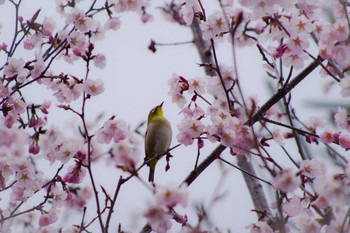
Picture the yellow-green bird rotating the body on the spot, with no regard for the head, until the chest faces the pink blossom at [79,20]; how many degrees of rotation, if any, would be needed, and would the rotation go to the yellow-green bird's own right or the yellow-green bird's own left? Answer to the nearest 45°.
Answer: approximately 90° to the yellow-green bird's own right

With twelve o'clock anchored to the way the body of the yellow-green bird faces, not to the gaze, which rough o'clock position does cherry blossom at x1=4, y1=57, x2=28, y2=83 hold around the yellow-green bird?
The cherry blossom is roughly at 3 o'clock from the yellow-green bird.

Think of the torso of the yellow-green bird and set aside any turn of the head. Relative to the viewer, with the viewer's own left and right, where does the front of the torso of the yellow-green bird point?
facing the viewer and to the right of the viewer

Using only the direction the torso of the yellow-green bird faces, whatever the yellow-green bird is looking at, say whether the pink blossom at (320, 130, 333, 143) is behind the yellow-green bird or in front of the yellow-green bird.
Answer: in front

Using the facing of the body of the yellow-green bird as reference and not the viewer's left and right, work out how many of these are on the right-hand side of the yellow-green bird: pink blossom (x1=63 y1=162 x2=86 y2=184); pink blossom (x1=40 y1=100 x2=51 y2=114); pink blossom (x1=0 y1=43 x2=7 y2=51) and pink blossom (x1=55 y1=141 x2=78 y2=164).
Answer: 4

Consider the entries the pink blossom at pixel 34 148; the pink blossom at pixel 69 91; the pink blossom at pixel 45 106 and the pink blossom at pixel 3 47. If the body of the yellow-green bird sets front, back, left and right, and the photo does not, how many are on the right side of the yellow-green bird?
4

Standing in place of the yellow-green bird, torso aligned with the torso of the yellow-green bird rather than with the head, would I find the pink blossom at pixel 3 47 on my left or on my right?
on my right

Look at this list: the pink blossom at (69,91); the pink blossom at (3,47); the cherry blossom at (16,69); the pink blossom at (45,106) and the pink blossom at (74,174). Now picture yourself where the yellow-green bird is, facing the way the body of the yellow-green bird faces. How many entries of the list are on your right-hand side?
5

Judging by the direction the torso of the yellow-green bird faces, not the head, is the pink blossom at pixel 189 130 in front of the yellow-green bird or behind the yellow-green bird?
in front

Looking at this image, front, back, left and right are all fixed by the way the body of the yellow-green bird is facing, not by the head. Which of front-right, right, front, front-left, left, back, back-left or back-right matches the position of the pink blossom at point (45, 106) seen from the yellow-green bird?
right

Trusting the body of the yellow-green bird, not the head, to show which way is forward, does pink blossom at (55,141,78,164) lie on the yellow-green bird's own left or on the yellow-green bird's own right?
on the yellow-green bird's own right
